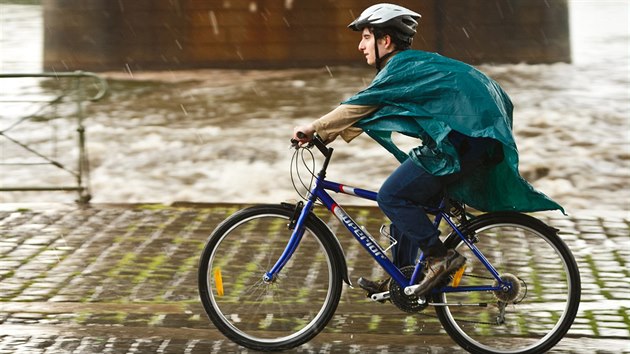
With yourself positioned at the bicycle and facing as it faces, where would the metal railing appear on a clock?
The metal railing is roughly at 2 o'clock from the bicycle.

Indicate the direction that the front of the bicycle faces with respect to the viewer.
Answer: facing to the left of the viewer

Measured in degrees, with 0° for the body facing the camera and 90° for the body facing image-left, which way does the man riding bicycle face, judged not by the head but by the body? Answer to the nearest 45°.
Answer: approximately 90°

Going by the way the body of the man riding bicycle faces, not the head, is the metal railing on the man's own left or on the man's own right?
on the man's own right

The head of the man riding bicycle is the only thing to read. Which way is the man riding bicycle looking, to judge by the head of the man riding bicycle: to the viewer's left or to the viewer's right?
to the viewer's left
